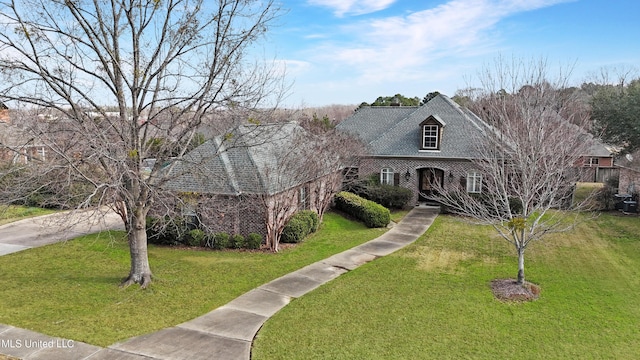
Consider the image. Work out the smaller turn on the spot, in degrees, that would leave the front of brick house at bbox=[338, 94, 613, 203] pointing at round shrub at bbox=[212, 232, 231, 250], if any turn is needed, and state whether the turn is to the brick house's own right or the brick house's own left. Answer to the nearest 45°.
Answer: approximately 45° to the brick house's own right

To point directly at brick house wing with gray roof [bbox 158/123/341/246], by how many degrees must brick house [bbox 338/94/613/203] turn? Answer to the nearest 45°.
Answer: approximately 45° to its right

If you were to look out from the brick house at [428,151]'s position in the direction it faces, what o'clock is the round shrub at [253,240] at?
The round shrub is roughly at 1 o'clock from the brick house.

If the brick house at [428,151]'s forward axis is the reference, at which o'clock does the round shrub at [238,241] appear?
The round shrub is roughly at 1 o'clock from the brick house.

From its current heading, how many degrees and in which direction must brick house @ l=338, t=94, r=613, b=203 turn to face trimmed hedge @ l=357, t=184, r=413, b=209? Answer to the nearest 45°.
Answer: approximately 45° to its right

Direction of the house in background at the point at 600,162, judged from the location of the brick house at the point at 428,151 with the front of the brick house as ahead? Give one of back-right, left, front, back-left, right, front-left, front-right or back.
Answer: back-left

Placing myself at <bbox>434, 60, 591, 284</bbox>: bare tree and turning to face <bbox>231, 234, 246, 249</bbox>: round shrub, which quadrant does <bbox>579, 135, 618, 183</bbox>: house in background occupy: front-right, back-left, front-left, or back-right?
back-right

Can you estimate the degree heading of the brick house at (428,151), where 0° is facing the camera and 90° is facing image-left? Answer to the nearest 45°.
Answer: approximately 0°

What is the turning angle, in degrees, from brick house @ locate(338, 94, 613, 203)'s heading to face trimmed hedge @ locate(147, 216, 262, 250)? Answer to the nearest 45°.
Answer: approximately 45° to its right

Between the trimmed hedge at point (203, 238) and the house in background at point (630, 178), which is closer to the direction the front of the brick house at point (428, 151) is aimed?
the trimmed hedge

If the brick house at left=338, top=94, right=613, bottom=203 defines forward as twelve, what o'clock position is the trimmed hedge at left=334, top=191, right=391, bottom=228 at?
The trimmed hedge is roughly at 1 o'clock from the brick house.
